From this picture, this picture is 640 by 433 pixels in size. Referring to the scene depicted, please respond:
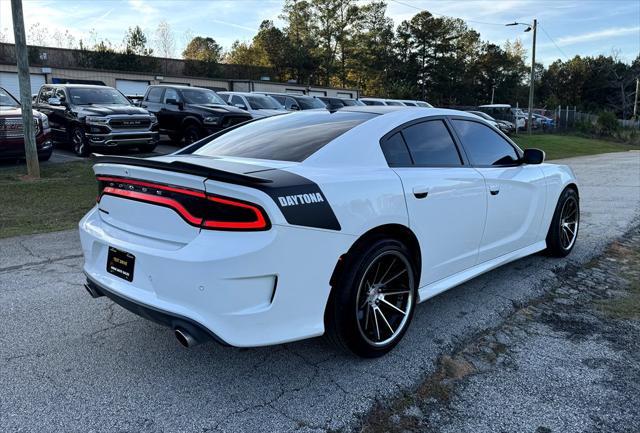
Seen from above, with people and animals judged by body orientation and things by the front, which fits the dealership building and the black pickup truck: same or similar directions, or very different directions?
same or similar directions

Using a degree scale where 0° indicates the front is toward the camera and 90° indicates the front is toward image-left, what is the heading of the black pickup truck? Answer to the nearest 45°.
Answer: approximately 315°

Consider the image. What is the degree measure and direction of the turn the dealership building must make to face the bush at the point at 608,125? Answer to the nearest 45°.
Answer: approximately 45° to its left

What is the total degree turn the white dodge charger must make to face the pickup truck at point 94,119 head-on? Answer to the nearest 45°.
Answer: approximately 90° to its left

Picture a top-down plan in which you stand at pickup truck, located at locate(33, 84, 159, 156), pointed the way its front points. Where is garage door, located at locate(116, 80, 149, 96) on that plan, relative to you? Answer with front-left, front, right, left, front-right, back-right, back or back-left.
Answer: back-left

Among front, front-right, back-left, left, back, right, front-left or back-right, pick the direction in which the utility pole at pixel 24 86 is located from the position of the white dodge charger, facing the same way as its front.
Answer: left

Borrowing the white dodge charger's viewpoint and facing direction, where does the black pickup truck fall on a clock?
The black pickup truck is roughly at 10 o'clock from the white dodge charger.

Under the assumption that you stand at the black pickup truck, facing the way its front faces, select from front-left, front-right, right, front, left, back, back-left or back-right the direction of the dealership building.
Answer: back-left

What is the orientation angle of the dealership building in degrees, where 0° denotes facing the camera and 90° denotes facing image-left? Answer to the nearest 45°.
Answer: approximately 315°

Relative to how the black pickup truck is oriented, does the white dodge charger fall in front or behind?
in front

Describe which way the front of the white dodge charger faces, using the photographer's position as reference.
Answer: facing away from the viewer and to the right of the viewer

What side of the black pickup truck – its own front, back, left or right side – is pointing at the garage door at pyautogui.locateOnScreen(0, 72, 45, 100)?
back

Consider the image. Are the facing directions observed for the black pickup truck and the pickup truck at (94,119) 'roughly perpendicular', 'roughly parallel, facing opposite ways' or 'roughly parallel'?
roughly parallel

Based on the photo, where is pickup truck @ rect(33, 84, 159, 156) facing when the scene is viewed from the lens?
facing the viewer and to the right of the viewer

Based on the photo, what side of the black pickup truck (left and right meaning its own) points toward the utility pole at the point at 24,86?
right

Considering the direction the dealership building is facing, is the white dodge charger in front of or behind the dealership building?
in front
